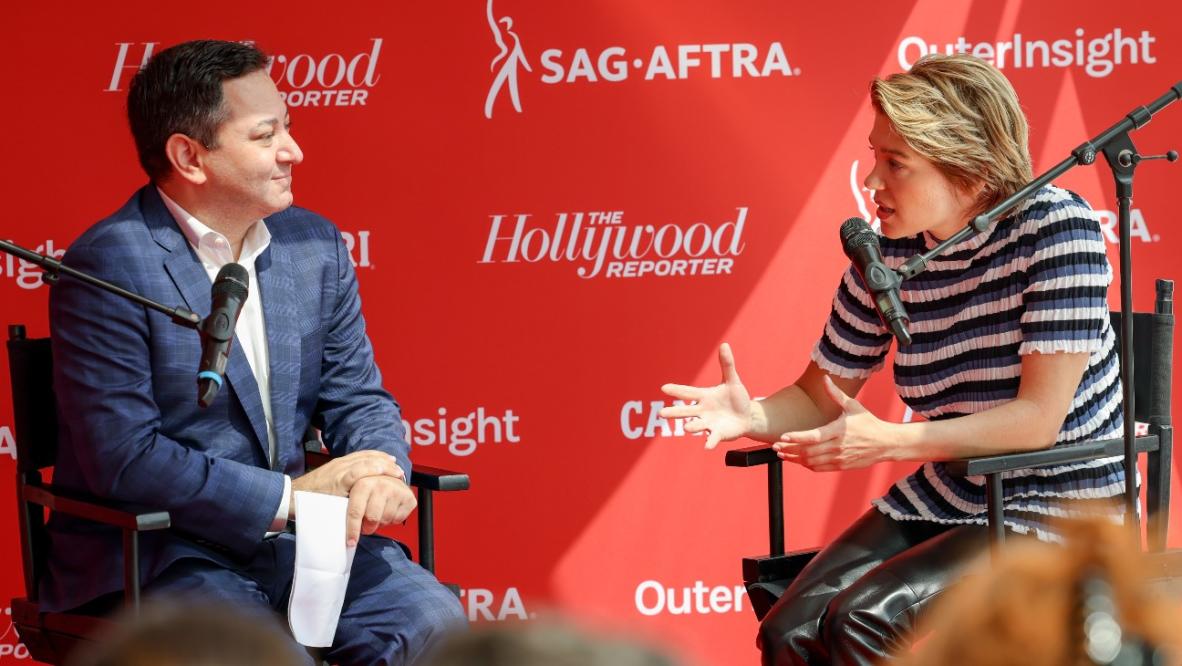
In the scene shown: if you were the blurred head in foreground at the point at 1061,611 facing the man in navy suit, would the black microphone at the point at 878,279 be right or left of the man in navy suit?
right

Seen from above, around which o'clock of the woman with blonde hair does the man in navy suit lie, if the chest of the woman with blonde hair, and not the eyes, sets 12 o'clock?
The man in navy suit is roughly at 1 o'clock from the woman with blonde hair.

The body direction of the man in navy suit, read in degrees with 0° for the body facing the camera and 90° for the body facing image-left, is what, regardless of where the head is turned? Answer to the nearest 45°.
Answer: approximately 315°

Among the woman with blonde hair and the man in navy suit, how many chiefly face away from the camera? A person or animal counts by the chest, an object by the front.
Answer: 0

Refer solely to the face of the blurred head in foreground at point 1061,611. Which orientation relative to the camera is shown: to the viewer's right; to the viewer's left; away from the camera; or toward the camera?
away from the camera

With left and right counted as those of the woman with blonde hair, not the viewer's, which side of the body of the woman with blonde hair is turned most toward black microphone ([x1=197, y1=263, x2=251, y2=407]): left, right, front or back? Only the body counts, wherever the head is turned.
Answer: front

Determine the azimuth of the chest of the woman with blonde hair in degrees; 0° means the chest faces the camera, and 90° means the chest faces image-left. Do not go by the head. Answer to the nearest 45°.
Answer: approximately 45°

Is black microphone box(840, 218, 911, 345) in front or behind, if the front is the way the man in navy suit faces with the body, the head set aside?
in front

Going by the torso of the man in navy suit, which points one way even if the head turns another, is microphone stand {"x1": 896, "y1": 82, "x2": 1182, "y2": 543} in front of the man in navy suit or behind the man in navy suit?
in front

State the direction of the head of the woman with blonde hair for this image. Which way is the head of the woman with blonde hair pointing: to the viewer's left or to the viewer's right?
to the viewer's left

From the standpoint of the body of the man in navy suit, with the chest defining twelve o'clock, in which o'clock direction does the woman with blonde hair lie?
The woman with blonde hair is roughly at 11 o'clock from the man in navy suit.

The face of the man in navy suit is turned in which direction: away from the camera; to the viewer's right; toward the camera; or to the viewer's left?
to the viewer's right
